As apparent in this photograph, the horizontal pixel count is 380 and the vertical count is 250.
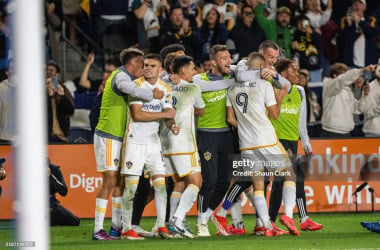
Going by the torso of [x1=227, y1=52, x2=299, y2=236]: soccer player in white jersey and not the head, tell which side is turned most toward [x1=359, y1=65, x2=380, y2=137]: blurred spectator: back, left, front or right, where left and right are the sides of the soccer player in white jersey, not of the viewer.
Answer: front

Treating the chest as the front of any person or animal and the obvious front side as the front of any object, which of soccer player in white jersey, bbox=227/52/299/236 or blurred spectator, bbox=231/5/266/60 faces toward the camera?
the blurred spectator

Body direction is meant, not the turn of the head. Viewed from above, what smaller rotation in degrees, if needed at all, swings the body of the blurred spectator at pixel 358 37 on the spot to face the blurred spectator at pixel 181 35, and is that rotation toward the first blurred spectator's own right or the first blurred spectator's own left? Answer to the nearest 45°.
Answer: approximately 45° to the first blurred spectator's own right

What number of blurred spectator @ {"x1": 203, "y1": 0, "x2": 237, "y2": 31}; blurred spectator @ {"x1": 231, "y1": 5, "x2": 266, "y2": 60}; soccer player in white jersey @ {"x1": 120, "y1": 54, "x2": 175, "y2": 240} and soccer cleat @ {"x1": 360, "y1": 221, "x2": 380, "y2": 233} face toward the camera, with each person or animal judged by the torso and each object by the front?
3

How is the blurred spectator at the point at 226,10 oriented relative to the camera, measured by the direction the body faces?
toward the camera

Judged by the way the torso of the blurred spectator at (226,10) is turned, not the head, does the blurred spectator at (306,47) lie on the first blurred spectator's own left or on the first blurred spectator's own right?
on the first blurred spectator's own left

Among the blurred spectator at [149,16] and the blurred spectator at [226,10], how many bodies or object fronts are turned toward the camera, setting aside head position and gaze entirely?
2

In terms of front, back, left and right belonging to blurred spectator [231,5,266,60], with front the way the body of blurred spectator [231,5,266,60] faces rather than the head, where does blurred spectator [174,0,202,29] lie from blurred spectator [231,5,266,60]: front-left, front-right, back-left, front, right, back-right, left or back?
right

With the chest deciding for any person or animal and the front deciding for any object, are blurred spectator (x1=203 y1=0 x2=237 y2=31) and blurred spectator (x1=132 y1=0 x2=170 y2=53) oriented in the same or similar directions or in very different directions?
same or similar directions

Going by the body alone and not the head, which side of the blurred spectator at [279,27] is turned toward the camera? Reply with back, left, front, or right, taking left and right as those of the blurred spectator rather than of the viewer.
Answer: front

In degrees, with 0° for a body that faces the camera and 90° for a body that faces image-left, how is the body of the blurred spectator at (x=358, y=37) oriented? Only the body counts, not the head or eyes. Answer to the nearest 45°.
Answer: approximately 0°

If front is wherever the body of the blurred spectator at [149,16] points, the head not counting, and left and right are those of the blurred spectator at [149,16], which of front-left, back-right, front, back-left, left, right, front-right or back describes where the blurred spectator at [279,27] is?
left

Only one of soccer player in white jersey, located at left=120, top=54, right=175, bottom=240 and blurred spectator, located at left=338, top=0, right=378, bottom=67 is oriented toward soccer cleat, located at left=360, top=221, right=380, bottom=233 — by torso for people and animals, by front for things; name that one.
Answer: the blurred spectator

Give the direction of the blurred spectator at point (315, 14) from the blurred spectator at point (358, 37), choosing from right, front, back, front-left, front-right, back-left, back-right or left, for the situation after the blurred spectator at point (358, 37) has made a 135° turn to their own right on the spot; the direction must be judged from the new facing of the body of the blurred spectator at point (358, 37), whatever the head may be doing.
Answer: front-left

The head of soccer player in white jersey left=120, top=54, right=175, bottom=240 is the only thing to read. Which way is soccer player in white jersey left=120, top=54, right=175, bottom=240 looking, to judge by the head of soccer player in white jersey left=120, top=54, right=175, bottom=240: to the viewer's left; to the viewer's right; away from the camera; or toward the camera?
toward the camera

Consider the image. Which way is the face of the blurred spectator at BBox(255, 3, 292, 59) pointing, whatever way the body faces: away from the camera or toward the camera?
toward the camera
